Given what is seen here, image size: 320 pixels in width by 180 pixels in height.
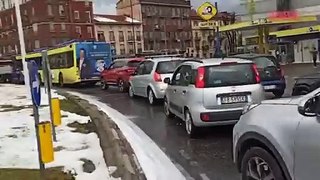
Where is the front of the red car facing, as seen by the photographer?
facing away from the viewer and to the left of the viewer

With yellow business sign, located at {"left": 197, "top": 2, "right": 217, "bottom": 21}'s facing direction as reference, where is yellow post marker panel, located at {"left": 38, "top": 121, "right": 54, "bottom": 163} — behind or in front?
in front

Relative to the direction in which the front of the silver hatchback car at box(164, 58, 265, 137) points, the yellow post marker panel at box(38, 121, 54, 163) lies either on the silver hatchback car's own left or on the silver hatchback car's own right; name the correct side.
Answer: on the silver hatchback car's own left

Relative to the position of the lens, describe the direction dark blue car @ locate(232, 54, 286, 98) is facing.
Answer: facing away from the viewer and to the left of the viewer

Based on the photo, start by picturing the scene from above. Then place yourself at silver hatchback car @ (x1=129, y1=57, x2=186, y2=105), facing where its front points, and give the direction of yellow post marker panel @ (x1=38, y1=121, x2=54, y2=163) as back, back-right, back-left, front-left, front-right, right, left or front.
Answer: back-left

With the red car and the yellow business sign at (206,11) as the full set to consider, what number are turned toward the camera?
1

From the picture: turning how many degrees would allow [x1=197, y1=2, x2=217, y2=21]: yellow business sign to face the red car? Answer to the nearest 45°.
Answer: approximately 45° to its right

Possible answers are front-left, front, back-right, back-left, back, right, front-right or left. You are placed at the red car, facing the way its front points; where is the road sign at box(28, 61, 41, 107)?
back-left

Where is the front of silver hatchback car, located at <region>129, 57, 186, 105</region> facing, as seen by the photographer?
facing away from the viewer and to the left of the viewer
